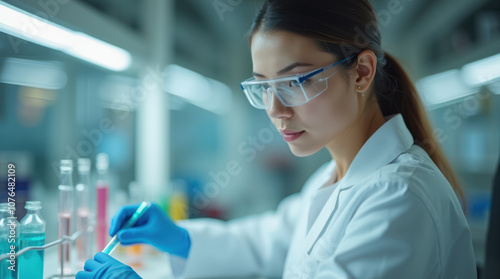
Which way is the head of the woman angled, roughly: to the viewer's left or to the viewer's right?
to the viewer's left

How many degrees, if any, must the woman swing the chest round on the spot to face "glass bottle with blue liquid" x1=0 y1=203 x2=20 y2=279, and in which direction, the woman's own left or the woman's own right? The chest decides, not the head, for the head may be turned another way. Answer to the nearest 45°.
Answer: approximately 45° to the woman's own right

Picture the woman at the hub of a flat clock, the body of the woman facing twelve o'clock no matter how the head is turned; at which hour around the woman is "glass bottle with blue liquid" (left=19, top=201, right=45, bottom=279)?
The glass bottle with blue liquid is roughly at 1 o'clock from the woman.

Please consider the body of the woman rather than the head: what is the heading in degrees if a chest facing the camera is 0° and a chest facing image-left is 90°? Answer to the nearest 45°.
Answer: approximately 45°
